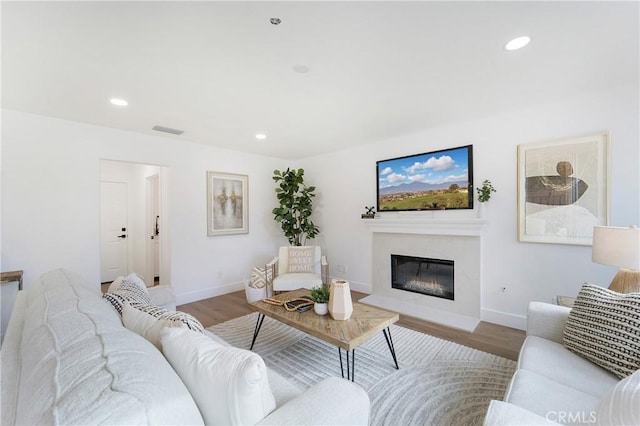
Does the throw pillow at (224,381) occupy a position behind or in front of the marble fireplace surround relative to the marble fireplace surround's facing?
in front

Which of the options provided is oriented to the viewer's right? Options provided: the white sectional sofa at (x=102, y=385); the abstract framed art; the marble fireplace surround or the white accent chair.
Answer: the white sectional sofa

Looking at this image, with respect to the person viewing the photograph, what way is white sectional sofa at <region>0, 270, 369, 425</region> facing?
facing to the right of the viewer

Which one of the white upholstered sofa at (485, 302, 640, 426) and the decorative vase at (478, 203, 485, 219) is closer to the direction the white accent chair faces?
the white upholstered sofa

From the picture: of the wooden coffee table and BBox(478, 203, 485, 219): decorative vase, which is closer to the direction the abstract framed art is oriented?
the wooden coffee table

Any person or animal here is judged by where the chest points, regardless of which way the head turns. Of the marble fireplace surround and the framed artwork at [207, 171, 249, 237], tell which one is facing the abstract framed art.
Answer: the framed artwork

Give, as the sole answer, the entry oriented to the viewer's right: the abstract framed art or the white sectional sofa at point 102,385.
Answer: the white sectional sofa

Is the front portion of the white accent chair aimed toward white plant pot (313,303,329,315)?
yes

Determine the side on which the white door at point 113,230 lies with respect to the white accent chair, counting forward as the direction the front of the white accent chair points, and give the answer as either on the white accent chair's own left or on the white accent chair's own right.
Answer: on the white accent chair's own right

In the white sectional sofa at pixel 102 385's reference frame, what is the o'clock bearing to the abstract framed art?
The abstract framed art is roughly at 12 o'clock from the white sectional sofa.
